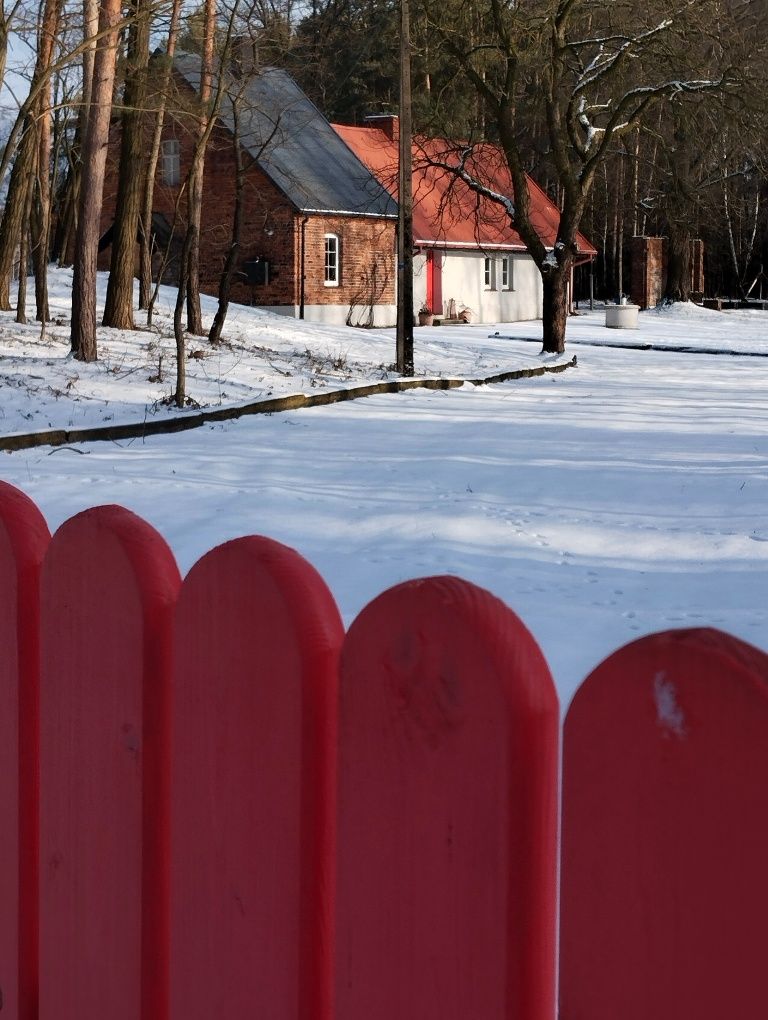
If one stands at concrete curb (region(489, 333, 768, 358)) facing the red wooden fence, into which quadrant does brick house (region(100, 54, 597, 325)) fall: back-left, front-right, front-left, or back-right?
back-right

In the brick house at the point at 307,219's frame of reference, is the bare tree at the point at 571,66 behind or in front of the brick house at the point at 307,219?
in front

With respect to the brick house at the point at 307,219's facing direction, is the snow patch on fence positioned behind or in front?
in front

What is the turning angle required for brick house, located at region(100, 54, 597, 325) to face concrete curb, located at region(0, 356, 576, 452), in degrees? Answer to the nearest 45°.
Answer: approximately 45° to its right

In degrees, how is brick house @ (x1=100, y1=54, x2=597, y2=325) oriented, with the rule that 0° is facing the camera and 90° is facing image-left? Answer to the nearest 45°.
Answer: approximately 315°

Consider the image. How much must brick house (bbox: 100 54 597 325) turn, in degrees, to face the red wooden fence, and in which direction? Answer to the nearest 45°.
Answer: approximately 45° to its right
